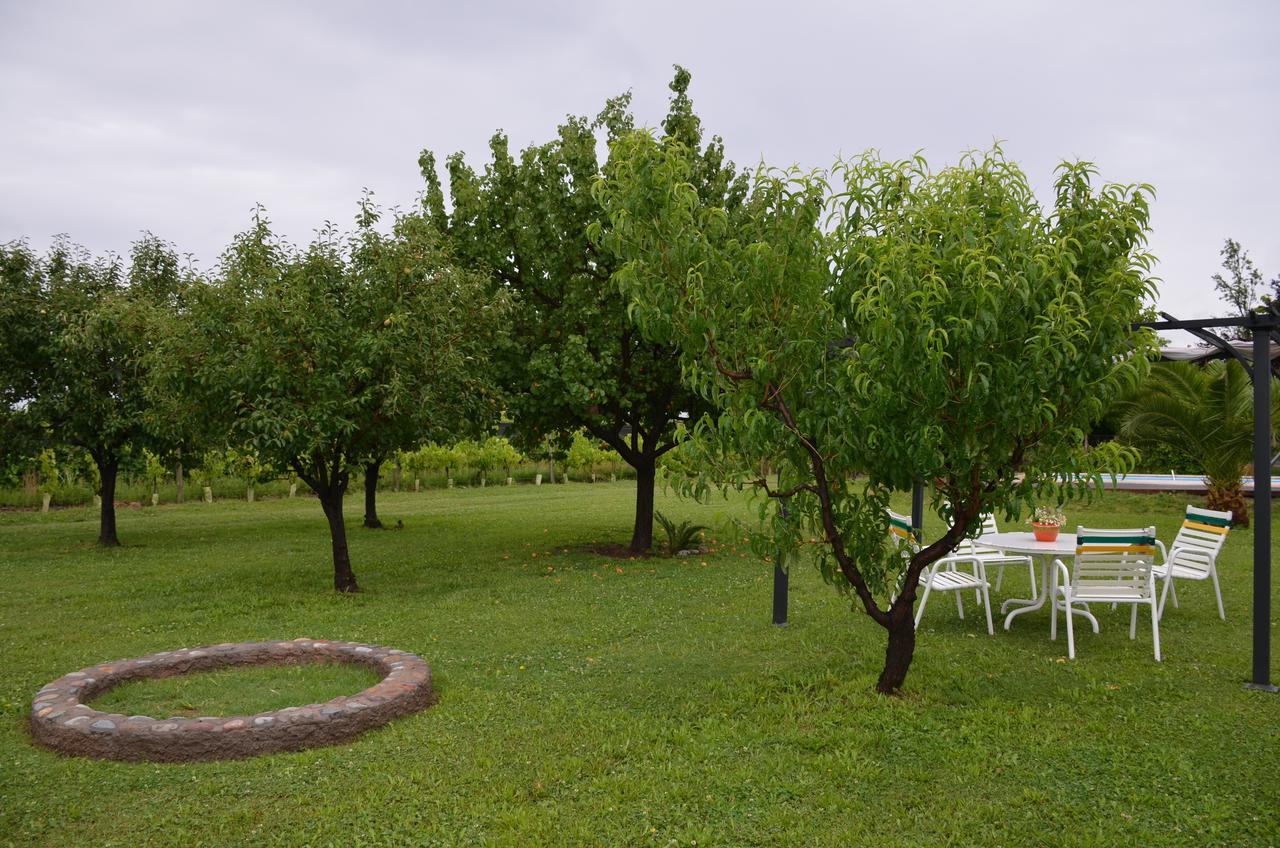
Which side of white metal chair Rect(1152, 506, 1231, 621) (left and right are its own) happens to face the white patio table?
front

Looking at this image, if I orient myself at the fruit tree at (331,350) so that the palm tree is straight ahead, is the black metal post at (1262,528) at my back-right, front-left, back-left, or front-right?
front-right

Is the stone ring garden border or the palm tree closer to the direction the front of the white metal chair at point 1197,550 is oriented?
the stone ring garden border

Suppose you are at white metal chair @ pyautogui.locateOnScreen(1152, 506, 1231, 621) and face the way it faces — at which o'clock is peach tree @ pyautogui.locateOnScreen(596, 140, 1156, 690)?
The peach tree is roughly at 11 o'clock from the white metal chair.

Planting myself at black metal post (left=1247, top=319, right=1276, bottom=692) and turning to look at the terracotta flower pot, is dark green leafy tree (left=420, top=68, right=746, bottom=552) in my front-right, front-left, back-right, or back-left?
front-left

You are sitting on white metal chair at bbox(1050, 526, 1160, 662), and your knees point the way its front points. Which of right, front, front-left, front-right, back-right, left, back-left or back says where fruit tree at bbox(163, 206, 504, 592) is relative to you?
left

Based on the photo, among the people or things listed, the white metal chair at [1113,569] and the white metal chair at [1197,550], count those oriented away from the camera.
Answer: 1

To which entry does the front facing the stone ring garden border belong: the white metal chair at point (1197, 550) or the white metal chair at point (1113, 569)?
the white metal chair at point (1197, 550)

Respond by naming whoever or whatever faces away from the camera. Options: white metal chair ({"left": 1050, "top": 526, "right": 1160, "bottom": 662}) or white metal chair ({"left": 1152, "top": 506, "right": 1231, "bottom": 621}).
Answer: white metal chair ({"left": 1050, "top": 526, "right": 1160, "bottom": 662})

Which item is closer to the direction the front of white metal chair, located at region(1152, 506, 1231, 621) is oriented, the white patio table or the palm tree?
the white patio table

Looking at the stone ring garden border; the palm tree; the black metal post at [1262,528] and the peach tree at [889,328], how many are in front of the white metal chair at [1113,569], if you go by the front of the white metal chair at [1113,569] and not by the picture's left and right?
1

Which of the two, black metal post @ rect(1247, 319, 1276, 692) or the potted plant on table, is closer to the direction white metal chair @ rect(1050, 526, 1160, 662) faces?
the potted plant on table

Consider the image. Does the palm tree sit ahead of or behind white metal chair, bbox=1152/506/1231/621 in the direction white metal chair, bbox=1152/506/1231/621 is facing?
behind

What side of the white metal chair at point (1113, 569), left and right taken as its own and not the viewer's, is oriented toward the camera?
back

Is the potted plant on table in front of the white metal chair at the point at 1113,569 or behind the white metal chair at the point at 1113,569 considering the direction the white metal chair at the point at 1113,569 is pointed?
in front

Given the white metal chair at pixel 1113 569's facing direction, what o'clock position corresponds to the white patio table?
The white patio table is roughly at 11 o'clock from the white metal chair.

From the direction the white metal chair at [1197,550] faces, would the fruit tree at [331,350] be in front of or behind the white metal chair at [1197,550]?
in front

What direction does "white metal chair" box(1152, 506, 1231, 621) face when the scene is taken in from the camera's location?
facing the viewer and to the left of the viewer
